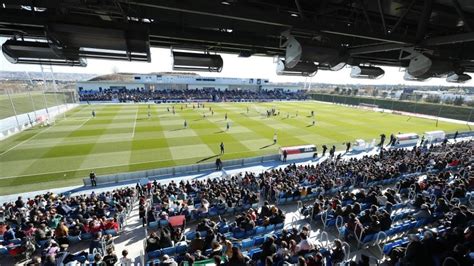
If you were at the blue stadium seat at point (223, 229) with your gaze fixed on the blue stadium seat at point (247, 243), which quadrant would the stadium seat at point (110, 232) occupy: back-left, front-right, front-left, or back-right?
back-right

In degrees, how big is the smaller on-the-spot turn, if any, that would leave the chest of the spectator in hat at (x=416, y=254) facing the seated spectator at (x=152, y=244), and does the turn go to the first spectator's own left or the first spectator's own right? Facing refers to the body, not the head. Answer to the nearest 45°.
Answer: approximately 90° to the first spectator's own left

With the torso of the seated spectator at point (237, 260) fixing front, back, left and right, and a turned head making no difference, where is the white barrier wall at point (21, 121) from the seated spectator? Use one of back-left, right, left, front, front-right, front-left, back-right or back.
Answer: front-left

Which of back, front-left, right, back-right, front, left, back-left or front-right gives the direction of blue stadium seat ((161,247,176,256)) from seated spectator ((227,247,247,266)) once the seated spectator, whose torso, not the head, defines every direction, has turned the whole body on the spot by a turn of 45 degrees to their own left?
front

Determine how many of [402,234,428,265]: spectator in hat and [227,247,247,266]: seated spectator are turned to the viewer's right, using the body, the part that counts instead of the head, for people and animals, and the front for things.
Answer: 0

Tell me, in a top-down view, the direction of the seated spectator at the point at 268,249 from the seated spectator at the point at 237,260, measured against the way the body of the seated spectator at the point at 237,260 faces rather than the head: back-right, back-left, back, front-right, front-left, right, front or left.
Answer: front-right

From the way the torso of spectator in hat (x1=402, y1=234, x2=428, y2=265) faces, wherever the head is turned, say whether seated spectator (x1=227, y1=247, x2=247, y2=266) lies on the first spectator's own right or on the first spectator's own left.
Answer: on the first spectator's own left

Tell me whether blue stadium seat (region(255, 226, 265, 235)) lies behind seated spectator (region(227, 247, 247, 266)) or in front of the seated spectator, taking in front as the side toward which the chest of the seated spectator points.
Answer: in front

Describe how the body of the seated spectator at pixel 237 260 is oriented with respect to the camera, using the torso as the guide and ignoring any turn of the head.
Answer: away from the camera

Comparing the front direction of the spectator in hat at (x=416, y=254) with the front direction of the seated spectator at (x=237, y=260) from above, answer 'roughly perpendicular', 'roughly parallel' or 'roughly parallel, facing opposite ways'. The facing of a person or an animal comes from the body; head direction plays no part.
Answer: roughly parallel

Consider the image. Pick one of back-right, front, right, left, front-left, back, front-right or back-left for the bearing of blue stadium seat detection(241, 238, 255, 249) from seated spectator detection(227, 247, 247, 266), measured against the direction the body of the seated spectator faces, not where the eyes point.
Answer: front

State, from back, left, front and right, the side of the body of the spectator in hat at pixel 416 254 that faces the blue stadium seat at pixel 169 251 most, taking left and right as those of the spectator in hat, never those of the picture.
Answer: left

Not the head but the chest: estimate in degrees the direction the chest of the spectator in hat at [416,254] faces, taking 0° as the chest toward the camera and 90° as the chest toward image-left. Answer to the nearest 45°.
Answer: approximately 135°

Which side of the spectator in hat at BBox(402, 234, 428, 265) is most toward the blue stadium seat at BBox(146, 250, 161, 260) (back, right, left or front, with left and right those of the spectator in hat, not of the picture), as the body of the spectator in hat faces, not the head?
left
